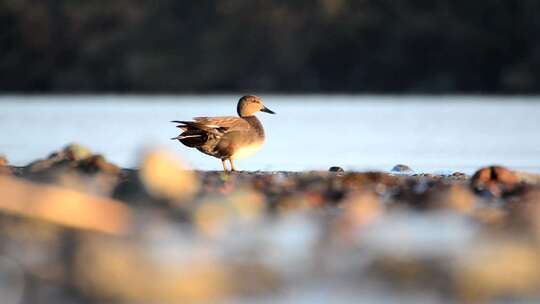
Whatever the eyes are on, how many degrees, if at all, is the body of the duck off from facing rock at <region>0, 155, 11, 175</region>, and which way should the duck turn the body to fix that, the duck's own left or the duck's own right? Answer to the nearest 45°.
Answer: approximately 180°

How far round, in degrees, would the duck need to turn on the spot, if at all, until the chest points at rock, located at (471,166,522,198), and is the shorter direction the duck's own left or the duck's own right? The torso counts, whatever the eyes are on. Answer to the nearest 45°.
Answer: approximately 45° to the duck's own right

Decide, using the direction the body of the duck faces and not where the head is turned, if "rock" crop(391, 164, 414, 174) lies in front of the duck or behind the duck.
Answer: in front

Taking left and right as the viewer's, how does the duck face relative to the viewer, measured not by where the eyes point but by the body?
facing to the right of the viewer

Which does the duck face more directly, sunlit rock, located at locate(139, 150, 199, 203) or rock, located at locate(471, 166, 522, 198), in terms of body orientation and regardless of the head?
the rock

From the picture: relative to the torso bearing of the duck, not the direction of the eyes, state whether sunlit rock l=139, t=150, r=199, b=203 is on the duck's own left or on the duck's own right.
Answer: on the duck's own right

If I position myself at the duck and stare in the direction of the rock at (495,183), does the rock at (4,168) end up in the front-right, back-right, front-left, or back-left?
back-right
